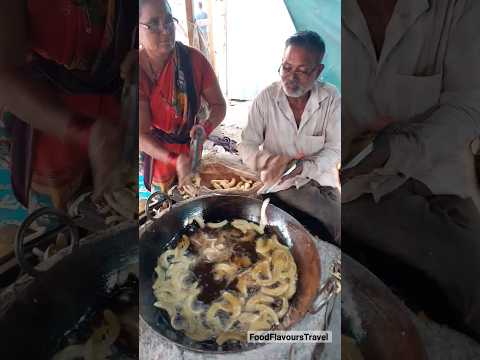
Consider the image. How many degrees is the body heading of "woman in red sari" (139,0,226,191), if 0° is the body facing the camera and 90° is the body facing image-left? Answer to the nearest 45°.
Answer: approximately 0°

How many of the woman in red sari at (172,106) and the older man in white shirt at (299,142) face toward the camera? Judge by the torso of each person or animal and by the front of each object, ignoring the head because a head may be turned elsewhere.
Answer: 2
